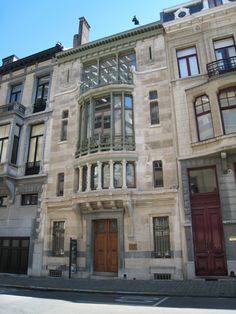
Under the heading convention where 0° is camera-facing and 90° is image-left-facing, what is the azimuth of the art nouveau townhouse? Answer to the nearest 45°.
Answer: approximately 0°

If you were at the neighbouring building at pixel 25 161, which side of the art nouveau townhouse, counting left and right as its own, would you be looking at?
right

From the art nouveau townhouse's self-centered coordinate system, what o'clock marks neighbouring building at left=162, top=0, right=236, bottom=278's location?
The neighbouring building is roughly at 10 o'clock from the art nouveau townhouse.
